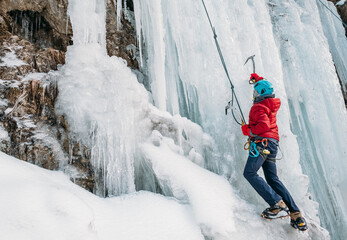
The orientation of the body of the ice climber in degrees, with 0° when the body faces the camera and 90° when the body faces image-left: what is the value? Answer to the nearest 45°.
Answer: approximately 90°

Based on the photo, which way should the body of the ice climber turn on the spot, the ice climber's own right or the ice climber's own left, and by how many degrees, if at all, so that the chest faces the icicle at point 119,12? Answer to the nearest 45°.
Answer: approximately 45° to the ice climber's own right
